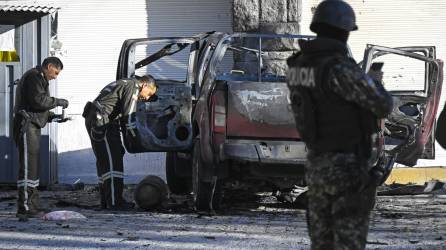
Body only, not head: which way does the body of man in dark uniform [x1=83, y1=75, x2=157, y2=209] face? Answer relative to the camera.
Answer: to the viewer's right

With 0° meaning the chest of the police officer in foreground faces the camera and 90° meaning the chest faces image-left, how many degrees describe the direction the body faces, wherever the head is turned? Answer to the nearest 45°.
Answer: approximately 225°

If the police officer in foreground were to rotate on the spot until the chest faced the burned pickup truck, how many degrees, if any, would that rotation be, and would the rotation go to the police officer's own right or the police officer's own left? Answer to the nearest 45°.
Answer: approximately 45° to the police officer's own left

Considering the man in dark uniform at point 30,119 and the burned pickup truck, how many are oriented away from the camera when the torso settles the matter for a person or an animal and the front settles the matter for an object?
1

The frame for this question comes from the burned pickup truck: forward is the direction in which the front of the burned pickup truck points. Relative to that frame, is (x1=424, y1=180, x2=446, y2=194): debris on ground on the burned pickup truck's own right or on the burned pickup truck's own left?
on the burned pickup truck's own right

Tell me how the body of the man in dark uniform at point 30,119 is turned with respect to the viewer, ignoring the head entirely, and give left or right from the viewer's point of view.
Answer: facing to the right of the viewer

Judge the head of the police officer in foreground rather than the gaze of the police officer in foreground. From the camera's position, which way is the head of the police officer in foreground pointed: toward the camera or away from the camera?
away from the camera

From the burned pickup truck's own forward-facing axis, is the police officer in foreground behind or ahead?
behind

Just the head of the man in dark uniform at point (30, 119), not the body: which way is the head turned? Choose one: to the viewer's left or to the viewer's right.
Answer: to the viewer's right
